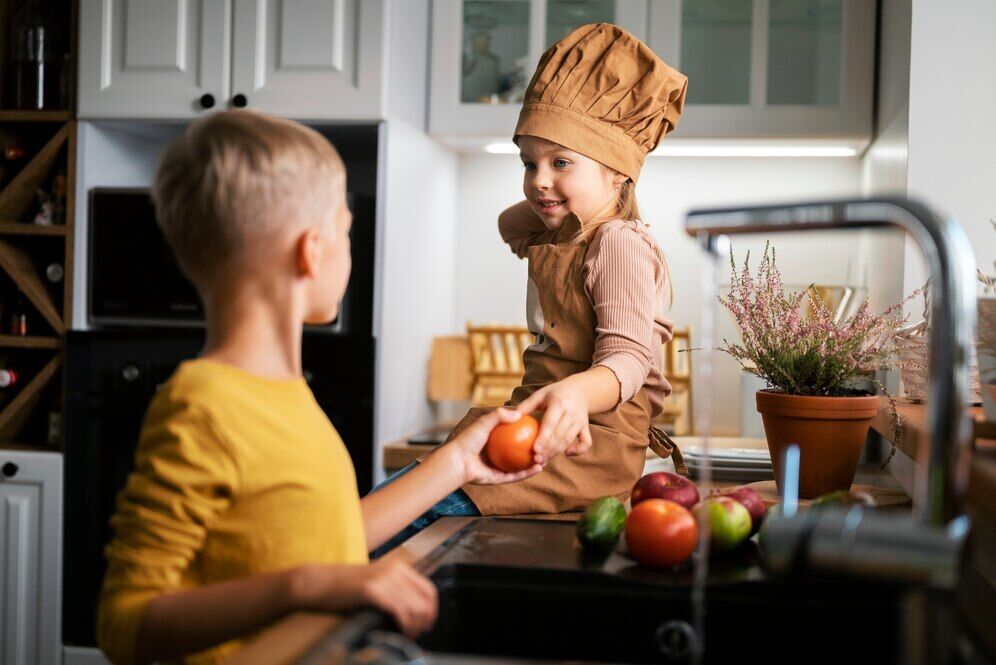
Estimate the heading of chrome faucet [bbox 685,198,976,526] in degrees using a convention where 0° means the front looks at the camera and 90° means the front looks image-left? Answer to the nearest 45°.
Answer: approximately 90°

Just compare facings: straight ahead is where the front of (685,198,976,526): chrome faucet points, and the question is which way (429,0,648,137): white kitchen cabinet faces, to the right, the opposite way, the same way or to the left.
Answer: to the left

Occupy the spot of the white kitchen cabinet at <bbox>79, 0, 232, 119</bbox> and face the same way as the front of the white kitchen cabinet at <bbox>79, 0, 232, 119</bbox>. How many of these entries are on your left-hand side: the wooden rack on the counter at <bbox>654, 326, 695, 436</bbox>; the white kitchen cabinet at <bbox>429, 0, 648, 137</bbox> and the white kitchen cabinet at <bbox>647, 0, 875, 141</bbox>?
3

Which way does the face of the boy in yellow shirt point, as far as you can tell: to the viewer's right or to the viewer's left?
to the viewer's right
